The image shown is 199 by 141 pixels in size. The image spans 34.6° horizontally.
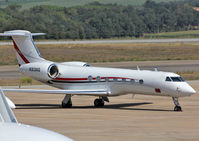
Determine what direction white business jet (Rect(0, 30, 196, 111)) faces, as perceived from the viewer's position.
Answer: facing the viewer and to the right of the viewer
